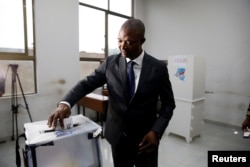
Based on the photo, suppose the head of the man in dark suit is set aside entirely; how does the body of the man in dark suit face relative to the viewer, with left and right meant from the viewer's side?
facing the viewer and to the left of the viewer

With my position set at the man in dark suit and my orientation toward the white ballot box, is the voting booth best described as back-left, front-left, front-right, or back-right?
back-right

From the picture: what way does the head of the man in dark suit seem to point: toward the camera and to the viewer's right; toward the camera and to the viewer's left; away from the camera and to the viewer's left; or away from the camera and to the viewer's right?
toward the camera and to the viewer's left

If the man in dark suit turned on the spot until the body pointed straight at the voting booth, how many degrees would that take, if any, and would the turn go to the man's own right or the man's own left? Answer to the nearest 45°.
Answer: approximately 180°
